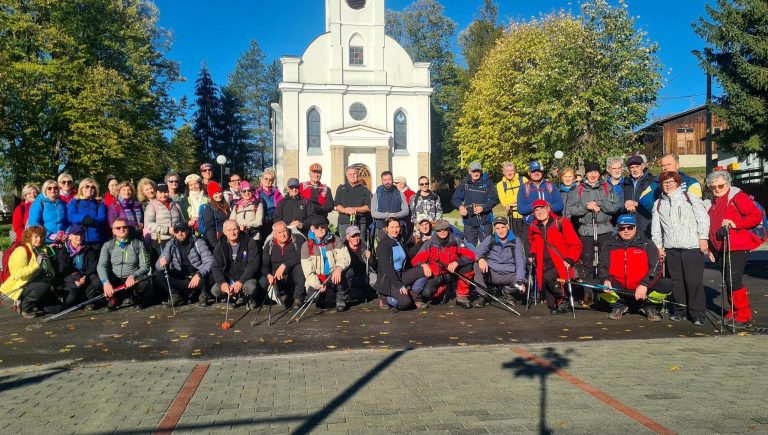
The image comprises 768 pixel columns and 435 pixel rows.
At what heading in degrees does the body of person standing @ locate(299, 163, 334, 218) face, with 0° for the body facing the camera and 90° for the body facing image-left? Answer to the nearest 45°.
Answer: approximately 0°

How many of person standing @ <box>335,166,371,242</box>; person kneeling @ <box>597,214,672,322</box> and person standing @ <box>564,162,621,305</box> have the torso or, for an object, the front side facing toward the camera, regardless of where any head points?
3

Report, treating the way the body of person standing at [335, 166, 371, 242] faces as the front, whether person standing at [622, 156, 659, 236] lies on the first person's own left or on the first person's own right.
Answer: on the first person's own left

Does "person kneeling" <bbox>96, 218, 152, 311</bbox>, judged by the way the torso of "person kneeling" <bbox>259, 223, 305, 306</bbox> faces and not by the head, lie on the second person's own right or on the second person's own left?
on the second person's own right

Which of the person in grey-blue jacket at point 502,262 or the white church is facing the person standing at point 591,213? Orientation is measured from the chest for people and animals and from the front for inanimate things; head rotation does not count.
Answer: the white church

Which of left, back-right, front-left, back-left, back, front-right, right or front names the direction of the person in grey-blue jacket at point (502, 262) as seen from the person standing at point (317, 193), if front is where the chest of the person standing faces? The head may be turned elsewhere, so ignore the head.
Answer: front-left

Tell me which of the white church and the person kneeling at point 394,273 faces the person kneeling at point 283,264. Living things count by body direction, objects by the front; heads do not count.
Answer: the white church

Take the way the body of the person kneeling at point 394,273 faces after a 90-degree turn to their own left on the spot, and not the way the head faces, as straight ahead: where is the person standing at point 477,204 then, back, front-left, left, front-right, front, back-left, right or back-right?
front

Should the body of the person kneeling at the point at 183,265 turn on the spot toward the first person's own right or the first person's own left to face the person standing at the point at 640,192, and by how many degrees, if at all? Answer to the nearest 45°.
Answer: approximately 45° to the first person's own left

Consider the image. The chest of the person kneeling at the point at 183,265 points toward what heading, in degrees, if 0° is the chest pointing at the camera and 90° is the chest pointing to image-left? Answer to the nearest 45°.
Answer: approximately 0°
